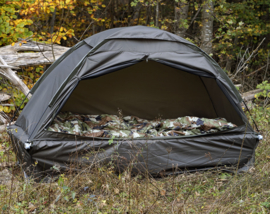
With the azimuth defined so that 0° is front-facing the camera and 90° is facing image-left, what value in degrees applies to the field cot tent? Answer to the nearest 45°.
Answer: approximately 0°

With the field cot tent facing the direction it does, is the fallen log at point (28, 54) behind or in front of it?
behind
